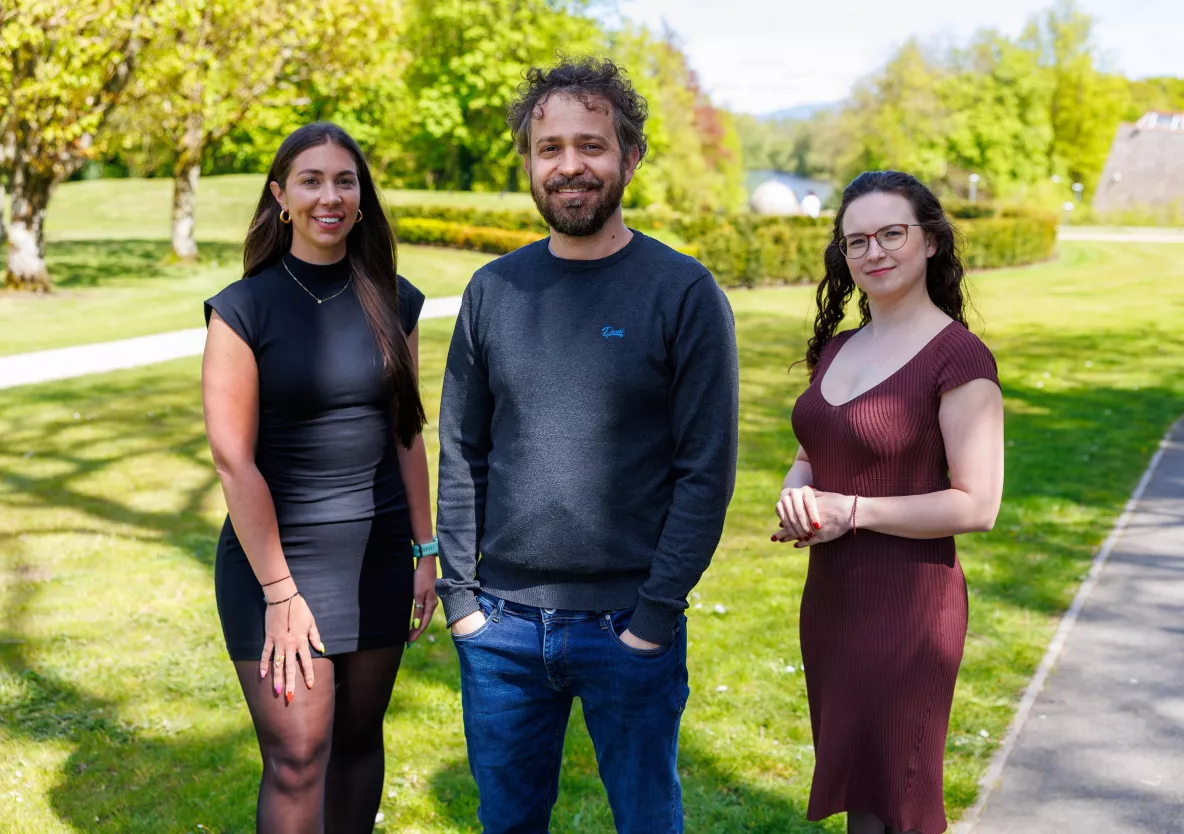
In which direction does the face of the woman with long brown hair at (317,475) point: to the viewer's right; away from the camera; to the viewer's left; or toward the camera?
toward the camera

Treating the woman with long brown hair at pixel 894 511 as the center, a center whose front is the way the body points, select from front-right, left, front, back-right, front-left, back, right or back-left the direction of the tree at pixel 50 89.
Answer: right

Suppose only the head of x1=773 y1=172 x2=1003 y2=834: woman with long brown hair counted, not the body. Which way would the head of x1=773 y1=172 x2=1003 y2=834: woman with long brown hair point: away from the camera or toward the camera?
toward the camera

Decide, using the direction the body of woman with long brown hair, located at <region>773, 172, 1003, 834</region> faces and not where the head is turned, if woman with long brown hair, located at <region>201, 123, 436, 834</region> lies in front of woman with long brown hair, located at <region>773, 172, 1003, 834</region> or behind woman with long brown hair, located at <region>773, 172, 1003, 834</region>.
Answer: in front

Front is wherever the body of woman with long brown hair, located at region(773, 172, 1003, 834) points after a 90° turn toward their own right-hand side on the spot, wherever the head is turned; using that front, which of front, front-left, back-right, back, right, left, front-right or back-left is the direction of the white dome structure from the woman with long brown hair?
front-right

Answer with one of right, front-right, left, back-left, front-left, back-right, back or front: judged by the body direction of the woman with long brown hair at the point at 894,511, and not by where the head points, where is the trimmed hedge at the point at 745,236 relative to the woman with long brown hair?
back-right

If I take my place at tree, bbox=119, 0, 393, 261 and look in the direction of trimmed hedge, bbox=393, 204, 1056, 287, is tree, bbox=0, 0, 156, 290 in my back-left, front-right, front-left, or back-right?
back-right

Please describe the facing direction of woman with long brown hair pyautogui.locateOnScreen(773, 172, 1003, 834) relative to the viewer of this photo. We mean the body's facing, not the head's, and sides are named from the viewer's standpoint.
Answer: facing the viewer and to the left of the viewer

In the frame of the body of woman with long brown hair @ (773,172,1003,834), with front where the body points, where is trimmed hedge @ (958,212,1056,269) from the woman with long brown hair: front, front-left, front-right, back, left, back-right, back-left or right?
back-right
